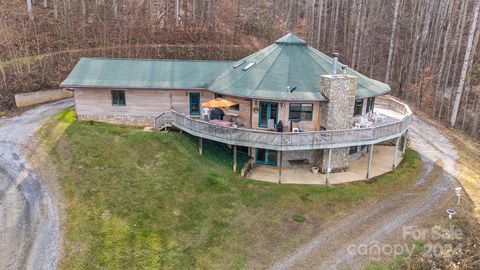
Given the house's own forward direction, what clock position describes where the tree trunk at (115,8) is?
The tree trunk is roughly at 5 o'clock from the house.

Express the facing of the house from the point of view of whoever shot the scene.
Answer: facing the viewer

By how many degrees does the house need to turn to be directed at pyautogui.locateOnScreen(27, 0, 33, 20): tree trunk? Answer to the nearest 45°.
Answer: approximately 135° to its right

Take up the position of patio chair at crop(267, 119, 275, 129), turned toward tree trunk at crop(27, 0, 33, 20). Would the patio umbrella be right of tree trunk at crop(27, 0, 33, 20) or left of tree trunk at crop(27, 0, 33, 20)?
left

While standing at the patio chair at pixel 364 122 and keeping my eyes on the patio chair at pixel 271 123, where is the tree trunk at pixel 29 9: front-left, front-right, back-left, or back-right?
front-right
